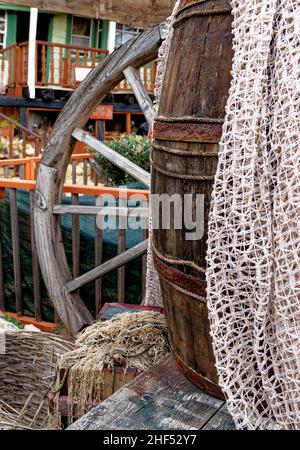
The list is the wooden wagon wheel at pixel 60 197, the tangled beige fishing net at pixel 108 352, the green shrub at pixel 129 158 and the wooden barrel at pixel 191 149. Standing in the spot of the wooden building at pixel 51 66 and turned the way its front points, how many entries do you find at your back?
0

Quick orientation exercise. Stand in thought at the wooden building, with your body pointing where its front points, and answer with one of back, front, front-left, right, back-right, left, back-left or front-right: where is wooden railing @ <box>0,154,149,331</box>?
front

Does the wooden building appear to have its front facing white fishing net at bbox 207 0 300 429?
yes

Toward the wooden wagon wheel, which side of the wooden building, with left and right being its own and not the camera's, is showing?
front

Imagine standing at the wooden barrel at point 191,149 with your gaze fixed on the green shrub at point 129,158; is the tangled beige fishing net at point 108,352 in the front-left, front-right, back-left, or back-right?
front-left

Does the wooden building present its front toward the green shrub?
yes

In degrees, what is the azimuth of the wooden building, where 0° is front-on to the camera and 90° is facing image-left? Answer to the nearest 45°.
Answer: approximately 0°

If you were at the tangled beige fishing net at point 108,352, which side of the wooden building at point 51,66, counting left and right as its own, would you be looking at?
front

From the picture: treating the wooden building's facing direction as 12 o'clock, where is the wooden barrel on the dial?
The wooden barrel is roughly at 12 o'clock from the wooden building.

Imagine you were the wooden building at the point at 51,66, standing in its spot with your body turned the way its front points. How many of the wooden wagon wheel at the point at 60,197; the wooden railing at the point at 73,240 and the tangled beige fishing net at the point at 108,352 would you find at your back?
0

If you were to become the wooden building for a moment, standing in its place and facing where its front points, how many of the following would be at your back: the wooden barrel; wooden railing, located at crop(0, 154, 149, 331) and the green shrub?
0

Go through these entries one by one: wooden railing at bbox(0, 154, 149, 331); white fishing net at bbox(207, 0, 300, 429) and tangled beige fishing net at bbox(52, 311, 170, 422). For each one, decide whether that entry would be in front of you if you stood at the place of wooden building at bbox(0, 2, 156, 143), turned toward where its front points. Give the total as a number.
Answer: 3

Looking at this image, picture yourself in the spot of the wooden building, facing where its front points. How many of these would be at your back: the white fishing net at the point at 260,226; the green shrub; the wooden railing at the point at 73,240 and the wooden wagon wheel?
0
